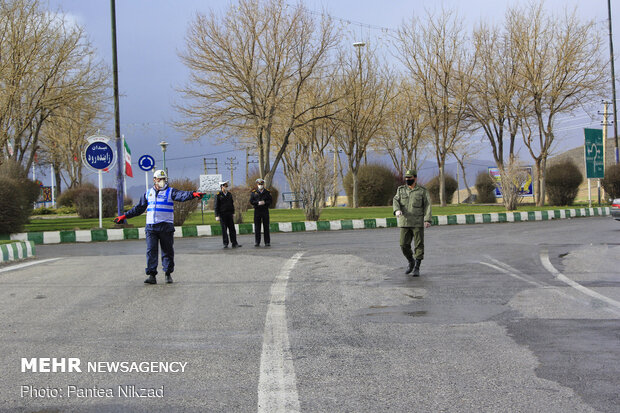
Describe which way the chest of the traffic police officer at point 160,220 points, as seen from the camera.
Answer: toward the camera

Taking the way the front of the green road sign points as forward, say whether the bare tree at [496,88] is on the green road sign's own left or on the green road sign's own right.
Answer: on the green road sign's own right

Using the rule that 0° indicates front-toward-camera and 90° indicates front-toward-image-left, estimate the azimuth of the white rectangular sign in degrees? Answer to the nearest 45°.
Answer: approximately 0°

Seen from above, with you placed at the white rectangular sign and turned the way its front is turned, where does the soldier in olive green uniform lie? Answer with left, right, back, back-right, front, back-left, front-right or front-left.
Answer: front

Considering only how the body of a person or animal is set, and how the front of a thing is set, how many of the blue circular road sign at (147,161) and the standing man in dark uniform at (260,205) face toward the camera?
2

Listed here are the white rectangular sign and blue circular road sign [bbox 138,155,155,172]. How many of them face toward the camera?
2

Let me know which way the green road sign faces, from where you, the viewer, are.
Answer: facing the viewer

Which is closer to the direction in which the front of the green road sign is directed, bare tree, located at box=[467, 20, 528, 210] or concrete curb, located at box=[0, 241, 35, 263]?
the concrete curb

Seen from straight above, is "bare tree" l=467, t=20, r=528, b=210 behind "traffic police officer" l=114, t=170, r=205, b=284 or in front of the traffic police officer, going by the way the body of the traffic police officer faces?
behind

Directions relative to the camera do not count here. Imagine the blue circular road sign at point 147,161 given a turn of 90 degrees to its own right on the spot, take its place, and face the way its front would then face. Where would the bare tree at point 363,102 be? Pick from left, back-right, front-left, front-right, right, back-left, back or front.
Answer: back-right

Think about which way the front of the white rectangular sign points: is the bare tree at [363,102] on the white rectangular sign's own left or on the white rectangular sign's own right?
on the white rectangular sign's own left

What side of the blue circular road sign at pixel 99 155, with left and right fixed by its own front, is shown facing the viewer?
front

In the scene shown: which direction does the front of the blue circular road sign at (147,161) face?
toward the camera

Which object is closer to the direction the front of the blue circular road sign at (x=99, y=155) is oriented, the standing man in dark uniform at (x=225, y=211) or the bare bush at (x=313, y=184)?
the standing man in dark uniform
